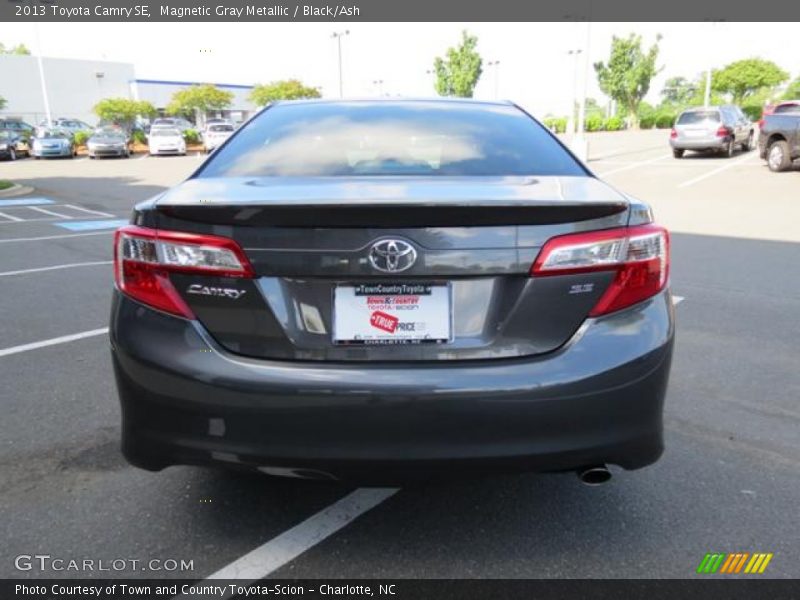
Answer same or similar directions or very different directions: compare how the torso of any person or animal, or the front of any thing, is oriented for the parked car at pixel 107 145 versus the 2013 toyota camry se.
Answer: very different directions

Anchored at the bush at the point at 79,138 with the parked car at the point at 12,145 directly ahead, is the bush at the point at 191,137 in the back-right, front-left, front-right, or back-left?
back-left

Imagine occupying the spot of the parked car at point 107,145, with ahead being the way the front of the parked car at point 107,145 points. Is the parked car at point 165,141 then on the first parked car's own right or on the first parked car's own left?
on the first parked car's own left

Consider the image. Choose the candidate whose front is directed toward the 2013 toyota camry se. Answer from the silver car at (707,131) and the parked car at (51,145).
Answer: the parked car

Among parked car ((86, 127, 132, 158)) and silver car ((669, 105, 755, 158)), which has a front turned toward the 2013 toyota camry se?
the parked car

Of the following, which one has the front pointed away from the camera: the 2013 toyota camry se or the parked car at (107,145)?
the 2013 toyota camry se

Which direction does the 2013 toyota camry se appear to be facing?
away from the camera

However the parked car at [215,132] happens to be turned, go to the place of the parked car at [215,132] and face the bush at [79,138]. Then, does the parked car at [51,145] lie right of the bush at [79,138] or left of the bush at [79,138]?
left

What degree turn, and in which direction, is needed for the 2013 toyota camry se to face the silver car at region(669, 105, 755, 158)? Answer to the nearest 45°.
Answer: approximately 45° to its right
